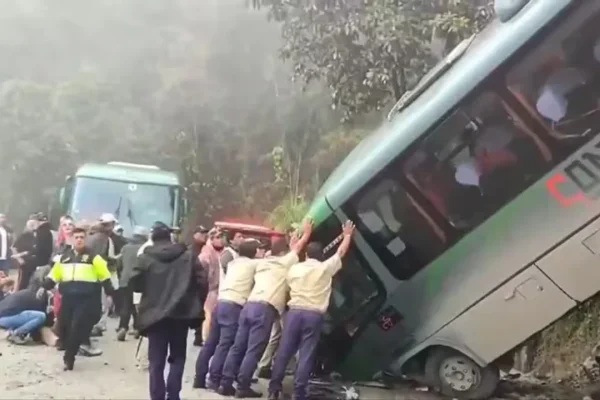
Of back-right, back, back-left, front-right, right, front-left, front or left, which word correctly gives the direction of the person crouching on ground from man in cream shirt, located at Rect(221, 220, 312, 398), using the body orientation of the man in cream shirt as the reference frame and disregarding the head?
left

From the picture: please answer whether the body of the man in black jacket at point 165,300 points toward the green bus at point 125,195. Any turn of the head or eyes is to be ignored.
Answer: yes

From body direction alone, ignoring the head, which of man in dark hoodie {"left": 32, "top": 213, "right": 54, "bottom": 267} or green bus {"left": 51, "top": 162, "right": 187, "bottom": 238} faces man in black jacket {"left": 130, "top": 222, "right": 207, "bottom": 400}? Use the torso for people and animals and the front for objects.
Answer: the green bus

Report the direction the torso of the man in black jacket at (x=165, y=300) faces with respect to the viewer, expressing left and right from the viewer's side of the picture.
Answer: facing away from the viewer

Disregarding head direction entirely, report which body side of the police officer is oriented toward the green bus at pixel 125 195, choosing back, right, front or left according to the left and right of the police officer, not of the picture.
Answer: back

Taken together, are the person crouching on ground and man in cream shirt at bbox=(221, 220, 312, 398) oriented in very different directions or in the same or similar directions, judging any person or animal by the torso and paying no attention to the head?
very different directions

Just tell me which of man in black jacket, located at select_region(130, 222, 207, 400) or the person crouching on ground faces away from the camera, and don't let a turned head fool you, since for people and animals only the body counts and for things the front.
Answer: the man in black jacket

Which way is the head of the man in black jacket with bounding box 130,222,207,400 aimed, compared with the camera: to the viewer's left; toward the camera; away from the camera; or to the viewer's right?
away from the camera
